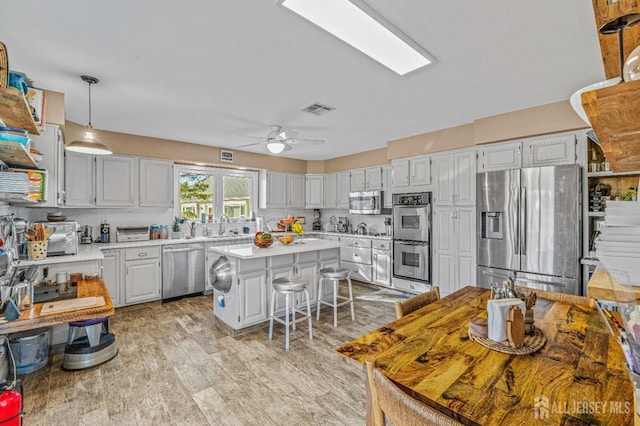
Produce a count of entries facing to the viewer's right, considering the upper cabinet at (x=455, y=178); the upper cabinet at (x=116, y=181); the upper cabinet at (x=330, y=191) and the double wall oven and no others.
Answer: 0

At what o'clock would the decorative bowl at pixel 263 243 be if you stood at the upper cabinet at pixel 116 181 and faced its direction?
The decorative bowl is roughly at 11 o'clock from the upper cabinet.

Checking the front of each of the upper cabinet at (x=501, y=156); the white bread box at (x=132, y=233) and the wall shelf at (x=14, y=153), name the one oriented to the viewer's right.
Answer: the wall shelf

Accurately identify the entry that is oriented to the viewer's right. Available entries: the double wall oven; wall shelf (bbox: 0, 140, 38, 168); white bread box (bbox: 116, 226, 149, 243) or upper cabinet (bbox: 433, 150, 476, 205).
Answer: the wall shelf

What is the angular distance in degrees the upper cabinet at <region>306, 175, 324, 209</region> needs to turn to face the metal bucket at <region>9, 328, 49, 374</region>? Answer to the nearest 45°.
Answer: approximately 45° to its right

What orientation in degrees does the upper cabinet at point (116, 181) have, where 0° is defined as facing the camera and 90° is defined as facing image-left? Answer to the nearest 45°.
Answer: approximately 0°

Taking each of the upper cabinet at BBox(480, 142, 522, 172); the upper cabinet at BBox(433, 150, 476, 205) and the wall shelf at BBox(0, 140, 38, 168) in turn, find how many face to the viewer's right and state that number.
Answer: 1

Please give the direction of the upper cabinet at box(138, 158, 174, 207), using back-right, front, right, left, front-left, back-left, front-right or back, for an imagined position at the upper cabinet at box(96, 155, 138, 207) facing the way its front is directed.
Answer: left

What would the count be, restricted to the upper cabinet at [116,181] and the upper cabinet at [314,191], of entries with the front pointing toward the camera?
2

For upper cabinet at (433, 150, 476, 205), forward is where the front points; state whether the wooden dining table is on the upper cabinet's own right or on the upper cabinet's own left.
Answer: on the upper cabinet's own left

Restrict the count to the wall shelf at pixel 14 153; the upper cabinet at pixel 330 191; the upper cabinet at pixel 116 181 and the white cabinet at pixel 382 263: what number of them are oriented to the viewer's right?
1

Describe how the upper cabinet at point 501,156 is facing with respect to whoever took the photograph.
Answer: facing the viewer and to the left of the viewer

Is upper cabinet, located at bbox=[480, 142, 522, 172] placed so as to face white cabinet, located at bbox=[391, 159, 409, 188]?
no

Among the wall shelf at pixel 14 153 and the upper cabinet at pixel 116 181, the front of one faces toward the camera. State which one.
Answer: the upper cabinet

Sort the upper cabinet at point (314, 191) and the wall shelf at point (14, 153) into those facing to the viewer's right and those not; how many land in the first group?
1

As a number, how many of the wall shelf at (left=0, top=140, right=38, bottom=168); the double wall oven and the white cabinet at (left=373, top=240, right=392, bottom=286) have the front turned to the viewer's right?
1

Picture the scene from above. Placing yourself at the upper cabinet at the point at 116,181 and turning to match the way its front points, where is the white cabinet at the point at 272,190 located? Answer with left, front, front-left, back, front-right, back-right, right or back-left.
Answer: left

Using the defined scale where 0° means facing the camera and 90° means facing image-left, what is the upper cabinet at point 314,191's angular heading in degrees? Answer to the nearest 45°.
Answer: approximately 0°

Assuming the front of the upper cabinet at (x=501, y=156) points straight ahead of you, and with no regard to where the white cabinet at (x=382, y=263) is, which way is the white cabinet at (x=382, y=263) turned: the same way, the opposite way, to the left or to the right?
the same way

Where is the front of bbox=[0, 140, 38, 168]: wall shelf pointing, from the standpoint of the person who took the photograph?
facing to the right of the viewer
